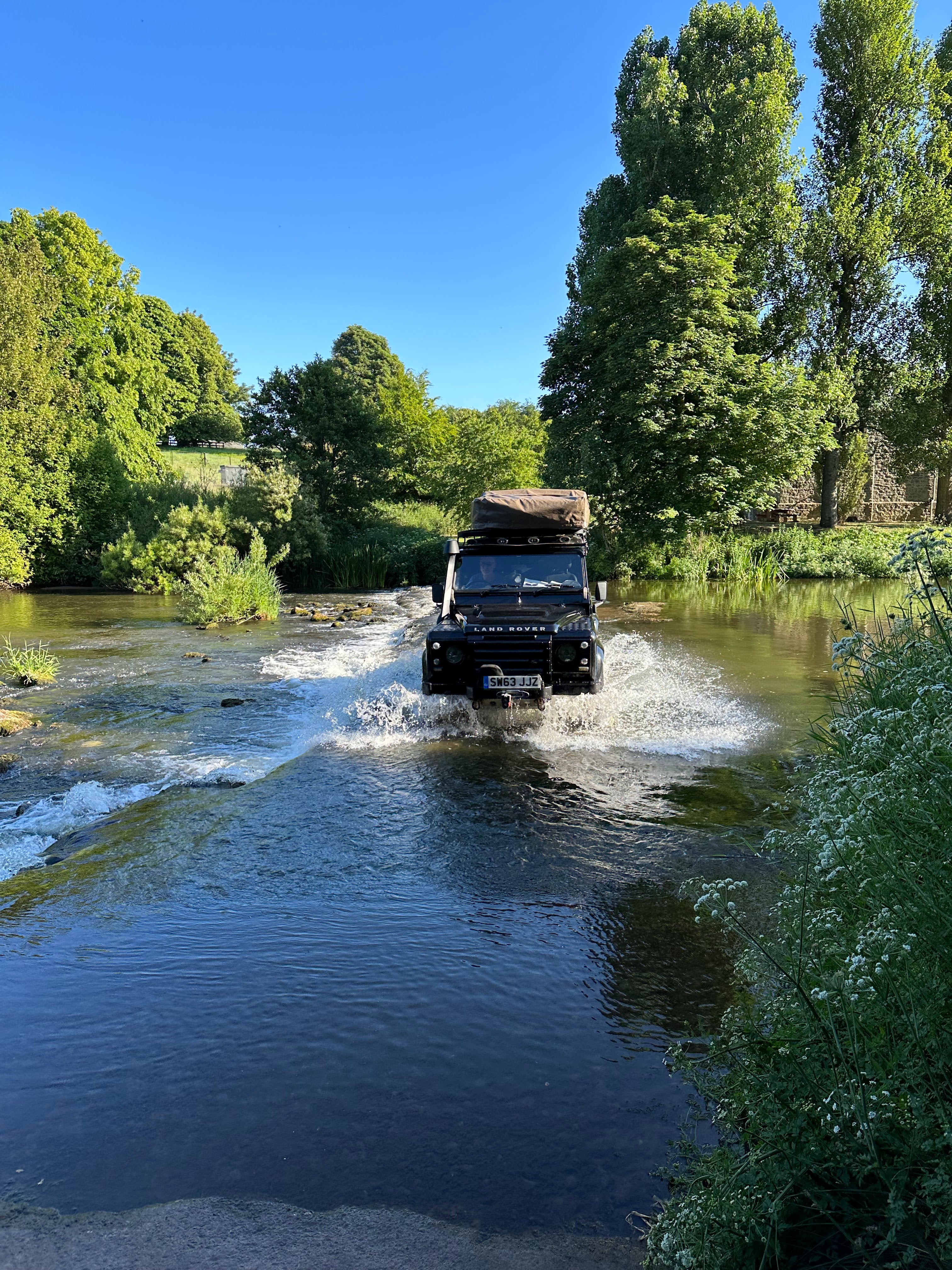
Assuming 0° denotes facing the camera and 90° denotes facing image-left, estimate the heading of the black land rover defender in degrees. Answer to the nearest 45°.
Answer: approximately 0°

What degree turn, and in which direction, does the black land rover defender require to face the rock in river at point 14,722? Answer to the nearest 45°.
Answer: approximately 90° to its right

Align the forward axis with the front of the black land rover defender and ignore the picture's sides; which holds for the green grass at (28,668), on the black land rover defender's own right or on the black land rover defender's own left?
on the black land rover defender's own right

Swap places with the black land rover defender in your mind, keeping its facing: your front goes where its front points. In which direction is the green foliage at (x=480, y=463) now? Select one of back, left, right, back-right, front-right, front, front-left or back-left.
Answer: back

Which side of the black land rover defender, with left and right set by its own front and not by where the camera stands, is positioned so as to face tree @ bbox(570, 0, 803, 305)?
back

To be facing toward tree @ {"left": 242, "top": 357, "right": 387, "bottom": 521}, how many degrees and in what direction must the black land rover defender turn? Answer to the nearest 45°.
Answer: approximately 180°

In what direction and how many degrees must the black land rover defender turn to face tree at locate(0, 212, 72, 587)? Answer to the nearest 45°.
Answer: approximately 135° to its right
